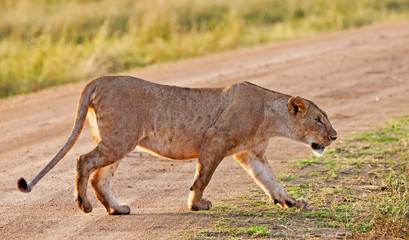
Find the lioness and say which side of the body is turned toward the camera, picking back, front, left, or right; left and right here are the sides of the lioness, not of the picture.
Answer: right
